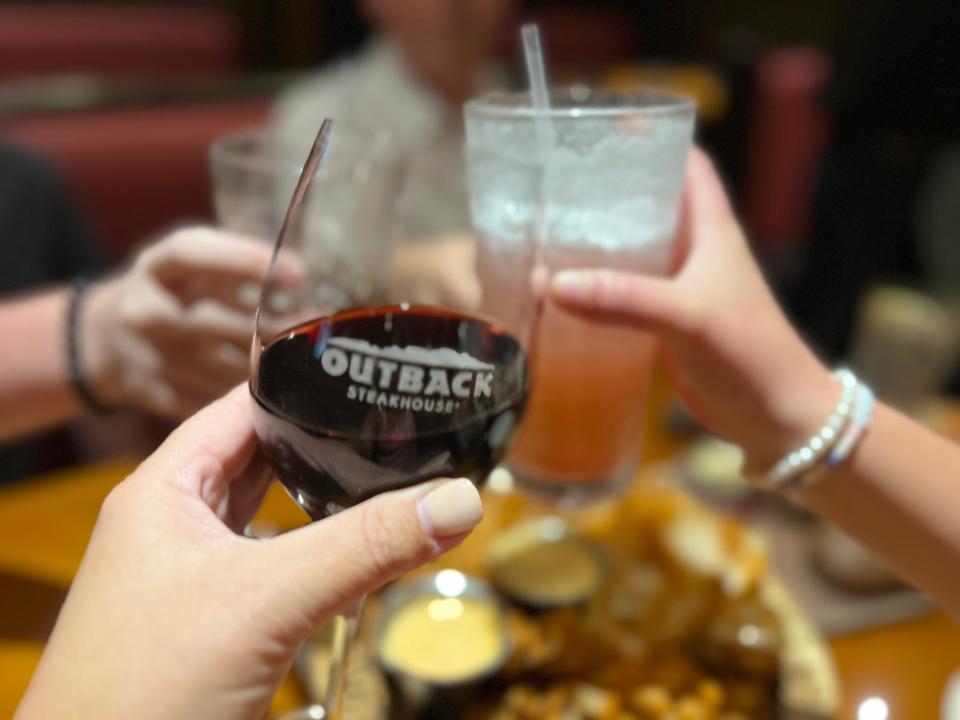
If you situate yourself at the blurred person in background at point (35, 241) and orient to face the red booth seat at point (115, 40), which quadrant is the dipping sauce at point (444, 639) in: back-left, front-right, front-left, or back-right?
back-right

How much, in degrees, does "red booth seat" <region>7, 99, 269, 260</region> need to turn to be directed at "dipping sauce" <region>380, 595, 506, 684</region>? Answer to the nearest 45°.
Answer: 0° — it already faces it

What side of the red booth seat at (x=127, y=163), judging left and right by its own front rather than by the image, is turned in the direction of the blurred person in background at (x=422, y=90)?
left

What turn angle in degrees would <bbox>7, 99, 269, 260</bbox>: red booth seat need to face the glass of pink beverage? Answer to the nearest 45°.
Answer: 0° — it already faces it

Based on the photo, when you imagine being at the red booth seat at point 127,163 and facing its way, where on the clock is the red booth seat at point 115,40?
the red booth seat at point 115,40 is roughly at 6 o'clock from the red booth seat at point 127,163.

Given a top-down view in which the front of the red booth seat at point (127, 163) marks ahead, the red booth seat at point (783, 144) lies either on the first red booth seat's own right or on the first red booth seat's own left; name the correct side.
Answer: on the first red booth seat's own left

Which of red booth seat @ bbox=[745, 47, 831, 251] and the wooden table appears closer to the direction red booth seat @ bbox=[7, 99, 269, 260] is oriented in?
the wooden table

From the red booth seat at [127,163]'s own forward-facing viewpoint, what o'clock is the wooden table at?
The wooden table is roughly at 12 o'clock from the red booth seat.

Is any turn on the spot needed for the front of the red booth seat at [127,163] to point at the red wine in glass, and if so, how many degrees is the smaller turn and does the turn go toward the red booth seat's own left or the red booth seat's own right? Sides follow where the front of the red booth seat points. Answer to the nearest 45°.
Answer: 0° — it already faces it

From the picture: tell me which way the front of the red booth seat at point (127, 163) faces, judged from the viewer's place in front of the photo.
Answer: facing the viewer

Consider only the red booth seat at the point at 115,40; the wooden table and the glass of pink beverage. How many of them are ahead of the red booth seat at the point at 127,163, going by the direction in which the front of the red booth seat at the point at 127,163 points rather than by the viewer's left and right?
2
